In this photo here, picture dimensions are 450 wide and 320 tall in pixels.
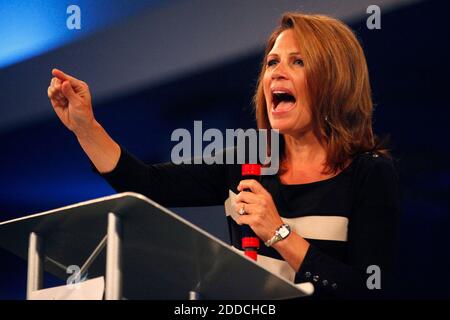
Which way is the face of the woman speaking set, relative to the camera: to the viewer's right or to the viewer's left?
to the viewer's left

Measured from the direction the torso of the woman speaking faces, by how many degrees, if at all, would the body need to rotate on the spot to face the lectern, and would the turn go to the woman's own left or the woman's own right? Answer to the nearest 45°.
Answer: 0° — they already face it

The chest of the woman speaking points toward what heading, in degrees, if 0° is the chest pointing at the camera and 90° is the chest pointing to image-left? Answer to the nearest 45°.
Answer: approximately 45°
